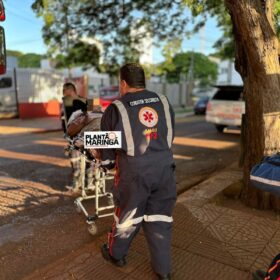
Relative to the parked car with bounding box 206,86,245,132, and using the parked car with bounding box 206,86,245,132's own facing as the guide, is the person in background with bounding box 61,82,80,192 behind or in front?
behind

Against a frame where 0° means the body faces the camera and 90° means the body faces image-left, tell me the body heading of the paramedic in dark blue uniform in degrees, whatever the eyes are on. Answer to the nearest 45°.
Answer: approximately 135°

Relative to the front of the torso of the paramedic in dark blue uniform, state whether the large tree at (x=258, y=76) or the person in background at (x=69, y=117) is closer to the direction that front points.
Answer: the person in background

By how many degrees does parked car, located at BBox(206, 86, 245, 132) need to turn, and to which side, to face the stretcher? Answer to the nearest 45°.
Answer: approximately 180°

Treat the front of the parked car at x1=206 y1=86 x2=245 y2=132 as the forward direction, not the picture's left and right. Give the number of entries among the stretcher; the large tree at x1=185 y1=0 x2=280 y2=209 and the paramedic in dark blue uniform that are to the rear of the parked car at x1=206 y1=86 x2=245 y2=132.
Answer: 3

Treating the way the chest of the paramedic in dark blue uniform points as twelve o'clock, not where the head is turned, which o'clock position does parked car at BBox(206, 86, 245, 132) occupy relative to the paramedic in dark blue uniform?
The parked car is roughly at 2 o'clock from the paramedic in dark blue uniform.

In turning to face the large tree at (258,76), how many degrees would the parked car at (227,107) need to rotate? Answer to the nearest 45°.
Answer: approximately 180°

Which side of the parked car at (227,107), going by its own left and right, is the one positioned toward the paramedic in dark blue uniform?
back

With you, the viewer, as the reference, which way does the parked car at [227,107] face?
facing away from the viewer

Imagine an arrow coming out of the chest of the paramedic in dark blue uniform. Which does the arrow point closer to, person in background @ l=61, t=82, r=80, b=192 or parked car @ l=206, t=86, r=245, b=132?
the person in background

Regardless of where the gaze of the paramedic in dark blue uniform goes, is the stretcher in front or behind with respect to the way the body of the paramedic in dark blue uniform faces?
in front

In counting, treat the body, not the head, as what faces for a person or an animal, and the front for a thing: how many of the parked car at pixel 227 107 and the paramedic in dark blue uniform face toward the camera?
0
